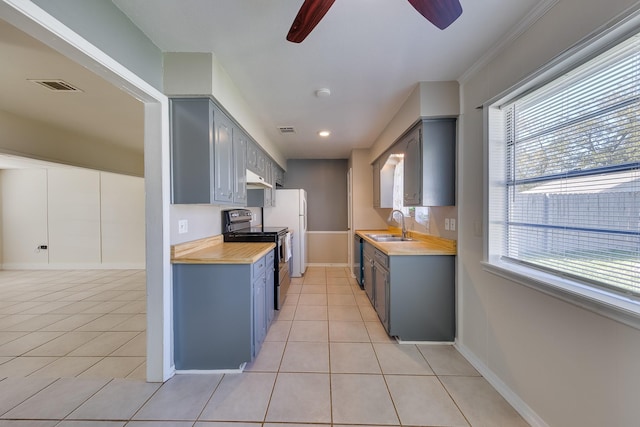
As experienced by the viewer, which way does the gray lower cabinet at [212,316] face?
facing to the right of the viewer

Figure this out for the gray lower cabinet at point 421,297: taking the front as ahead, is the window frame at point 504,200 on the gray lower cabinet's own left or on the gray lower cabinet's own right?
on the gray lower cabinet's own left

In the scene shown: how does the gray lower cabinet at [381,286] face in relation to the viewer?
to the viewer's left

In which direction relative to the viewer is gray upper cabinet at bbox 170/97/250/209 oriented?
to the viewer's right

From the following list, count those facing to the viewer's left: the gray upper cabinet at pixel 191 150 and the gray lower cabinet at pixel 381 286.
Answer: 1

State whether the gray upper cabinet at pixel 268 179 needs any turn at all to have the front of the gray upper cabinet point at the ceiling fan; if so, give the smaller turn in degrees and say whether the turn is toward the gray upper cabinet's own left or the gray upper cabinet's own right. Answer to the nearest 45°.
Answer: approximately 90° to the gray upper cabinet's own right

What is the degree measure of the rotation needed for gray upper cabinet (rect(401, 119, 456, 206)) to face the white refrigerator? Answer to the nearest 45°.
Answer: approximately 45° to its right

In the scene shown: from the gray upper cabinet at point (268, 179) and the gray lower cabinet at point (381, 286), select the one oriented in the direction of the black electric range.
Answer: the gray lower cabinet

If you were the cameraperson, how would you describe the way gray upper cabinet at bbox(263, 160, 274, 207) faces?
facing to the right of the viewer
